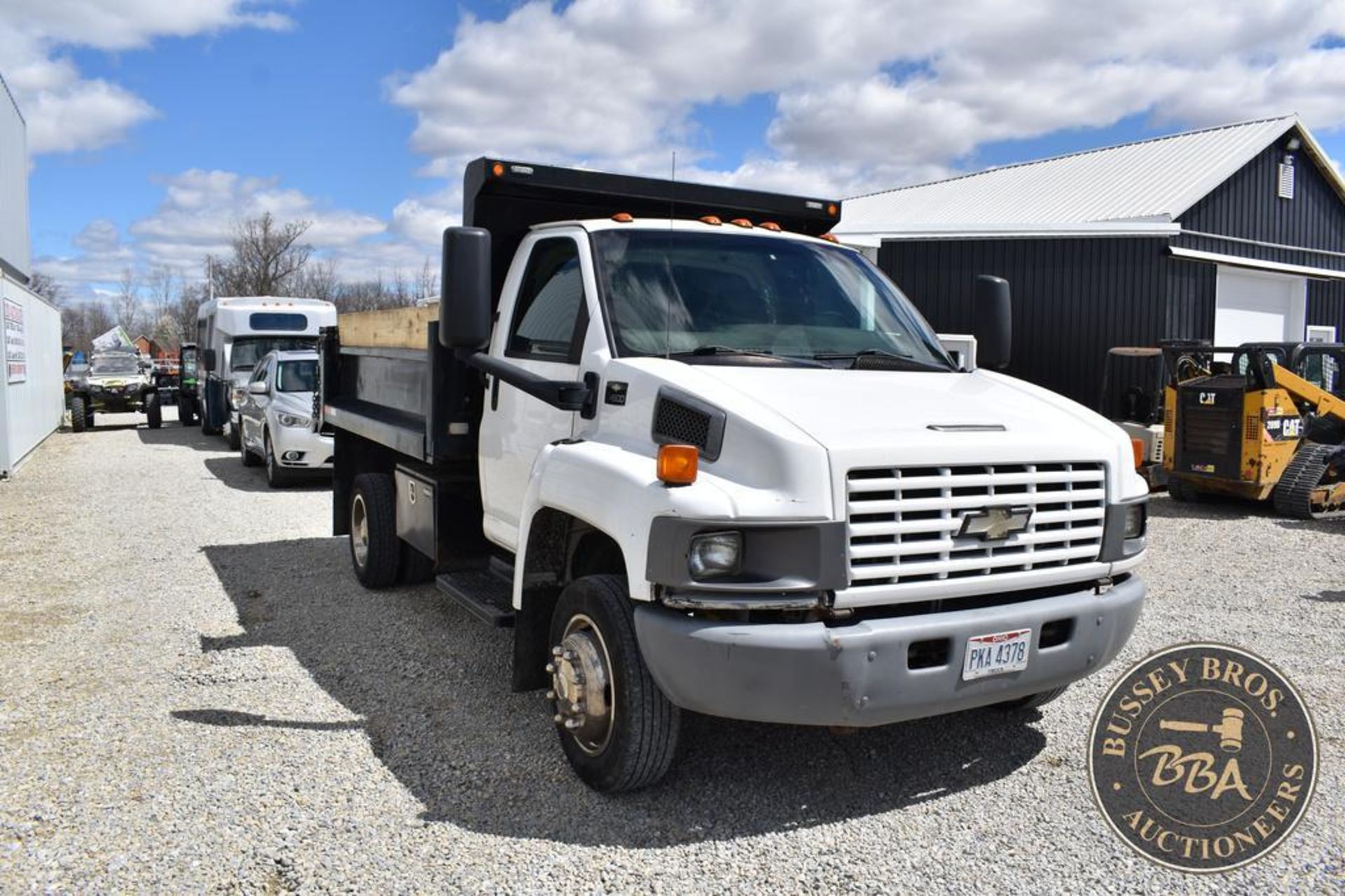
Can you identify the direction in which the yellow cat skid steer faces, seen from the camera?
facing away from the viewer and to the right of the viewer

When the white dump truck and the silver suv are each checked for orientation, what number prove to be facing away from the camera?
0

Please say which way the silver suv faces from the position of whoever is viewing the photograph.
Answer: facing the viewer and to the right of the viewer

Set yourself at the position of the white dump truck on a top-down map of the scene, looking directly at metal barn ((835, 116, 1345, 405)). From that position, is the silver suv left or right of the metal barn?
left

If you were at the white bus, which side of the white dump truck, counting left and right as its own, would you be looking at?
back

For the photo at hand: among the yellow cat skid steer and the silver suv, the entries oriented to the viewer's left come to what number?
0

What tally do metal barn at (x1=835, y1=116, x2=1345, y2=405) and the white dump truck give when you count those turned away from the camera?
0

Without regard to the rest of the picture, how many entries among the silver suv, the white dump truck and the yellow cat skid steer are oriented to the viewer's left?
0

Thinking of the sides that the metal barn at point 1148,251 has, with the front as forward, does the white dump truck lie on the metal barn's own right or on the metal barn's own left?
on the metal barn's own right

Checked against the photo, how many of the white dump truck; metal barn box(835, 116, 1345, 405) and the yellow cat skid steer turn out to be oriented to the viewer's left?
0
